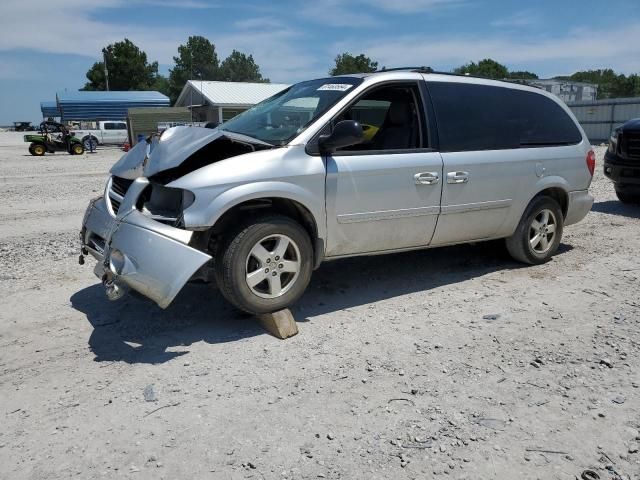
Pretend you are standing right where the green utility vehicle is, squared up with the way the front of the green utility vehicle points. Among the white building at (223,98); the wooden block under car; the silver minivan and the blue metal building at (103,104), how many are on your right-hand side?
2

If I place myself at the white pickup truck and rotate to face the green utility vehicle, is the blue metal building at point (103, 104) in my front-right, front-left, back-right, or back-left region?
back-right

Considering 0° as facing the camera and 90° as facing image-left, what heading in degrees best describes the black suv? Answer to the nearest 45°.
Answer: approximately 45°

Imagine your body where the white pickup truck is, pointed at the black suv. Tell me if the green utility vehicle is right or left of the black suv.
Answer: right

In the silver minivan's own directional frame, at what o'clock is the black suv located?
The black suv is roughly at 6 o'clock from the silver minivan.

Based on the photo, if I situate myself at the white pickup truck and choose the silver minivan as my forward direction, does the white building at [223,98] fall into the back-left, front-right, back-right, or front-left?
back-left
